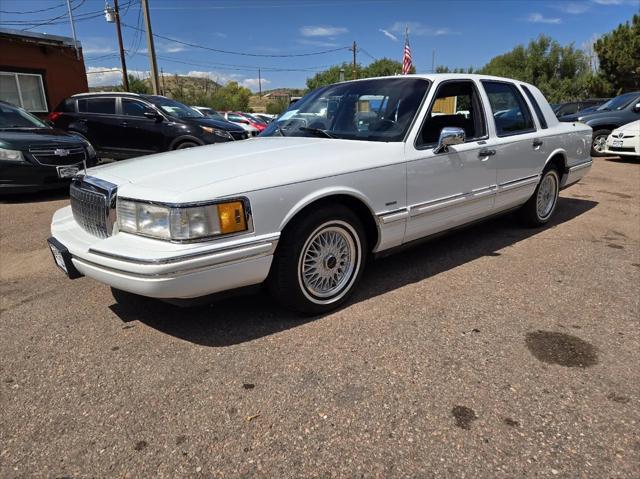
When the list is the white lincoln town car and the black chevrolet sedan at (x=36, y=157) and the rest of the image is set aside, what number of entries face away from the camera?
0

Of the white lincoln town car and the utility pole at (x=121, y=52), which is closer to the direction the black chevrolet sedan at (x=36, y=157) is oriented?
the white lincoln town car

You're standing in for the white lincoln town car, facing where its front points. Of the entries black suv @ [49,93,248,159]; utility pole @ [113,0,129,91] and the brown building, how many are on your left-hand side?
0

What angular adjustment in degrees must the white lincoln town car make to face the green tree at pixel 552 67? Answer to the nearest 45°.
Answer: approximately 180°

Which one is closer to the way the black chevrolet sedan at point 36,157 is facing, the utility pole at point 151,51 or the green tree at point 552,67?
the green tree

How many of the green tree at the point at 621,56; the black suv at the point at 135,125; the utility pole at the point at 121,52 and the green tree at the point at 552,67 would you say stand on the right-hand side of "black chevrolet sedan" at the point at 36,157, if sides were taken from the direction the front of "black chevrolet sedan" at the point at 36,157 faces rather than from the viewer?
0

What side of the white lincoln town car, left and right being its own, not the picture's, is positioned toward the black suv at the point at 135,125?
right

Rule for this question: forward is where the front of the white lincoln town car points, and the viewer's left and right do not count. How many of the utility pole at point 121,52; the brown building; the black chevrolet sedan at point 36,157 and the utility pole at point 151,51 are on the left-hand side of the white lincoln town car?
0

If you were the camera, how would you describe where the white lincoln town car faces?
facing the viewer and to the left of the viewer

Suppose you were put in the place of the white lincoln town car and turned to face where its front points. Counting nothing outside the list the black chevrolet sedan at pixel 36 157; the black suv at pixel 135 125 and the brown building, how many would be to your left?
0

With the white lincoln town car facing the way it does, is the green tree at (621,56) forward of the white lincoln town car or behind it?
behind

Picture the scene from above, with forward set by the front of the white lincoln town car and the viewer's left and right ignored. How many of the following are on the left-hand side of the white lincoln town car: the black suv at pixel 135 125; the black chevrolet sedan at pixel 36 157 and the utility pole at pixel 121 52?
0

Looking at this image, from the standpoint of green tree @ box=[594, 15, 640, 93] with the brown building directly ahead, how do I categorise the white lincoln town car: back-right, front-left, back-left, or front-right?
front-left

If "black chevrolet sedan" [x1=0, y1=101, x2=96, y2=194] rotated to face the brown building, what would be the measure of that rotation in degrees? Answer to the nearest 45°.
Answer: approximately 135° to its left

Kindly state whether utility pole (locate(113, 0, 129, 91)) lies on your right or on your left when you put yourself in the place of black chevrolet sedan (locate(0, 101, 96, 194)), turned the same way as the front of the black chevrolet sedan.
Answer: on your left

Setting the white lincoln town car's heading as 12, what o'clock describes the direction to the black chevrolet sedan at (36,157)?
The black chevrolet sedan is roughly at 3 o'clock from the white lincoln town car.

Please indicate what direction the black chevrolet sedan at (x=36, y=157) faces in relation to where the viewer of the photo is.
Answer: facing the viewer and to the right of the viewer

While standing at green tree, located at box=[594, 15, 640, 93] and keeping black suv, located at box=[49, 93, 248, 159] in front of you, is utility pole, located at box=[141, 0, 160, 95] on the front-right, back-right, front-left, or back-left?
front-right

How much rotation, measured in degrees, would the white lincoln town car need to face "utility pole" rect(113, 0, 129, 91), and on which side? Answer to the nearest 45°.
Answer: approximately 90° to its right
